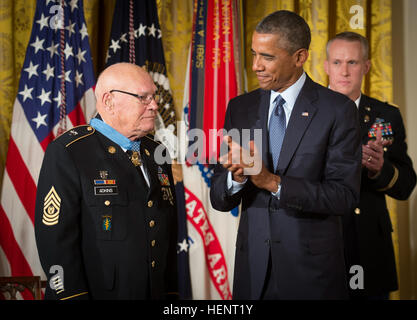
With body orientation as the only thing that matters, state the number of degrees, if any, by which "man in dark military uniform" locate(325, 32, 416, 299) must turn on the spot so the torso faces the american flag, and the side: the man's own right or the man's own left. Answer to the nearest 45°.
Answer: approximately 45° to the man's own right

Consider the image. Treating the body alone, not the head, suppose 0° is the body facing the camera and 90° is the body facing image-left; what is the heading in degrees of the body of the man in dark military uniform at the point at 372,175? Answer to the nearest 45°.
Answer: approximately 45°

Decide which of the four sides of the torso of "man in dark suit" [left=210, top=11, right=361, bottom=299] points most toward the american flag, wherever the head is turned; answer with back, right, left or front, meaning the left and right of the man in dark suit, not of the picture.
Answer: right

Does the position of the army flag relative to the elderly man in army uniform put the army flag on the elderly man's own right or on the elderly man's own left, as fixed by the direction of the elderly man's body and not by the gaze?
on the elderly man's own left
